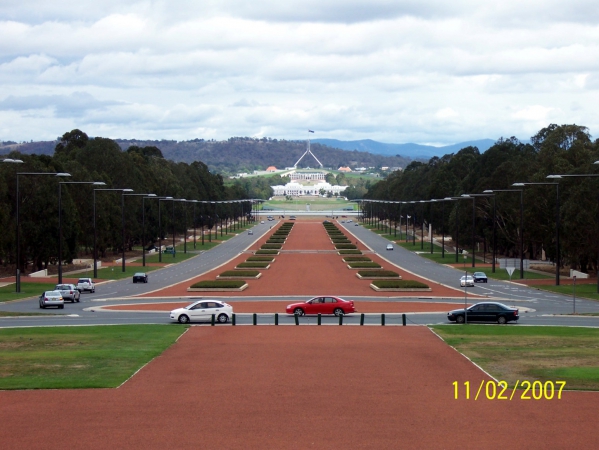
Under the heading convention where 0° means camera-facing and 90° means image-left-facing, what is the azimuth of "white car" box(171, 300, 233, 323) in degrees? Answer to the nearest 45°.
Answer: approximately 90°

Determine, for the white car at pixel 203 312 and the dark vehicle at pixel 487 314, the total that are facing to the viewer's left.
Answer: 2

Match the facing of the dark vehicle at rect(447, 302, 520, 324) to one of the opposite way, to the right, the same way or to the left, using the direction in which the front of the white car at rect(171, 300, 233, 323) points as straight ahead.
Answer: the same way

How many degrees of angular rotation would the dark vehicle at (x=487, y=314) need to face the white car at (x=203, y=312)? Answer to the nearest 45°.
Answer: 0° — it already faces it

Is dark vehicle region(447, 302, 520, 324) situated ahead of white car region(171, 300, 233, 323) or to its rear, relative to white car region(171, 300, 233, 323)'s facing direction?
to the rear

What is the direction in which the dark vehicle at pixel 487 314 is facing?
to the viewer's left
